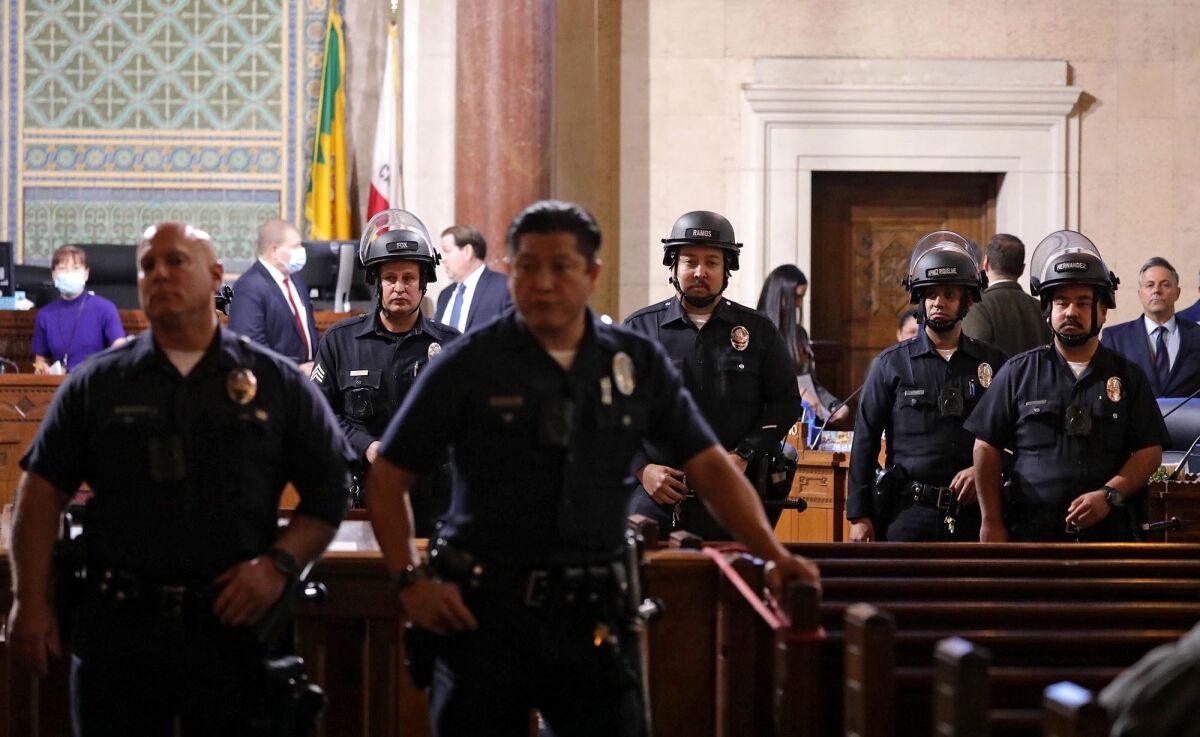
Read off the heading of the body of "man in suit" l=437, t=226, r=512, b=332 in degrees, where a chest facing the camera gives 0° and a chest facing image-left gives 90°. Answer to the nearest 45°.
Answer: approximately 45°

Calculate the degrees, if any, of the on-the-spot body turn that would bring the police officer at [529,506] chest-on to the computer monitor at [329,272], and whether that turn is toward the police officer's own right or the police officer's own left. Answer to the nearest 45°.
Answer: approximately 180°

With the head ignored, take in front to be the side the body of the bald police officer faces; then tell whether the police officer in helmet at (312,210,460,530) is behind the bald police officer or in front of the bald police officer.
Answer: behind

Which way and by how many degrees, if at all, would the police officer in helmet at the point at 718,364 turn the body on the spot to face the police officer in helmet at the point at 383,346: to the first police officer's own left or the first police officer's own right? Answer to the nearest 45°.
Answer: approximately 90° to the first police officer's own right

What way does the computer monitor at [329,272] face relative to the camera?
away from the camera

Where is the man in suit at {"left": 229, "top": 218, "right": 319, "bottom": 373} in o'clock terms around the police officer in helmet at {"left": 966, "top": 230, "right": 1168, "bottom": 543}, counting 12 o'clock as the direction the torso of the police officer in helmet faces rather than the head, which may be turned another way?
The man in suit is roughly at 4 o'clock from the police officer in helmet.

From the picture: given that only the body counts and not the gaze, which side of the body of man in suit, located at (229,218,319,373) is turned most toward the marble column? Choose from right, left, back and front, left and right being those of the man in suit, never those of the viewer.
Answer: left

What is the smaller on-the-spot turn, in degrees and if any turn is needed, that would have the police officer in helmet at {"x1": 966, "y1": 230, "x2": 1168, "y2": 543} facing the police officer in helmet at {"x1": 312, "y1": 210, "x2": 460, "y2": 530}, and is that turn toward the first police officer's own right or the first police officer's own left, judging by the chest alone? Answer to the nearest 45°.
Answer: approximately 90° to the first police officer's own right

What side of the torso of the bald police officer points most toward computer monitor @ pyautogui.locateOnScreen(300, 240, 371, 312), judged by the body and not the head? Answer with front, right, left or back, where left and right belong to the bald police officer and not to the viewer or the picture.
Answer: back

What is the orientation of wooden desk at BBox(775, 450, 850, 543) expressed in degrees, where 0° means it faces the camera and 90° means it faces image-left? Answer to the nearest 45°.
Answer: approximately 0°
